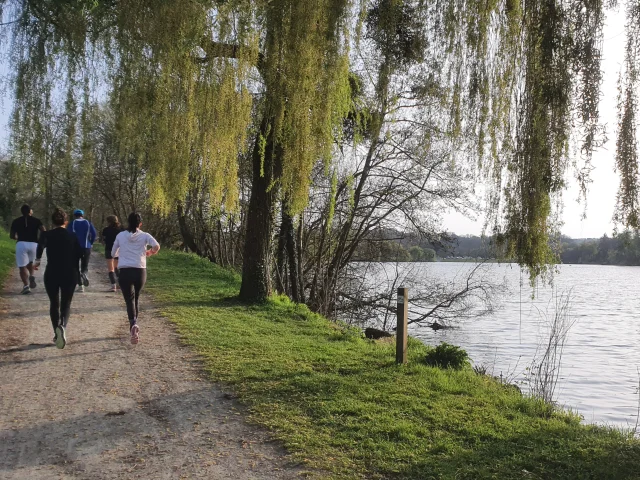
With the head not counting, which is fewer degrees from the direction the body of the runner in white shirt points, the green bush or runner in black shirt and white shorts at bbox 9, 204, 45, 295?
the runner in black shirt and white shorts

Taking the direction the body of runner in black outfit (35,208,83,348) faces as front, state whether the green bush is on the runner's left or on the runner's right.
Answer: on the runner's right

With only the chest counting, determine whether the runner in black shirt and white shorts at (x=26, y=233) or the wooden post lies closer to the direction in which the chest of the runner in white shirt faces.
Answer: the runner in black shirt and white shorts

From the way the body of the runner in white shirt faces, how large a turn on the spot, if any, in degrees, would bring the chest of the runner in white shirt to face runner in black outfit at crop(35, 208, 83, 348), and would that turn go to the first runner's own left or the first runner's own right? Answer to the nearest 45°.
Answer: approximately 90° to the first runner's own left

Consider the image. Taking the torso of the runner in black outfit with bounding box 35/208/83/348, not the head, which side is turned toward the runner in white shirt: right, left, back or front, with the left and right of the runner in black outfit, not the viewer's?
right

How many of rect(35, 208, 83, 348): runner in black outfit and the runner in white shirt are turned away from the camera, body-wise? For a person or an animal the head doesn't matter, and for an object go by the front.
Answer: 2

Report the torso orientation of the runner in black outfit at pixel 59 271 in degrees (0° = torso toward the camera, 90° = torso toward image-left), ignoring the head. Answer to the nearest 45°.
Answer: approximately 180°

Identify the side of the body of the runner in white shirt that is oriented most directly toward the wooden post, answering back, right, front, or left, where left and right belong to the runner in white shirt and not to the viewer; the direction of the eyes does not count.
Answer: right

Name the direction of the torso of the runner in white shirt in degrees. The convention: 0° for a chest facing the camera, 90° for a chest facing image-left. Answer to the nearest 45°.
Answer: approximately 180°

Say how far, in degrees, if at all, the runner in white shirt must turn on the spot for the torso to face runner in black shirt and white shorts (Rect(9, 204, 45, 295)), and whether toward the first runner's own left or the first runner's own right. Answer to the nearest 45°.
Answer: approximately 45° to the first runner's own left

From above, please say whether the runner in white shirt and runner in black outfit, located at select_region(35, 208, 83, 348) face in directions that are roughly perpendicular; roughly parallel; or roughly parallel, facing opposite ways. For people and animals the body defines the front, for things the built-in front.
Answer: roughly parallel

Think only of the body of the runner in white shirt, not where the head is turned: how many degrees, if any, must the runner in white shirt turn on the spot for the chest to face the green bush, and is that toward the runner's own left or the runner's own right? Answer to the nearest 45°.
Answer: approximately 90° to the runner's own right
